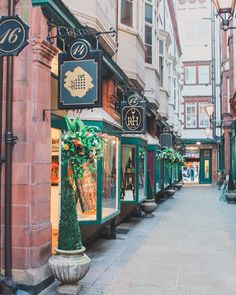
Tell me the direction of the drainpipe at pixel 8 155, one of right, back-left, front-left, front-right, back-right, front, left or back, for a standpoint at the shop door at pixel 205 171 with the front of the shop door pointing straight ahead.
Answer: front

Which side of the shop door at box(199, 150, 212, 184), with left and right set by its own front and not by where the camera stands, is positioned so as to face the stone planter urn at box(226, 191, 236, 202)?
front

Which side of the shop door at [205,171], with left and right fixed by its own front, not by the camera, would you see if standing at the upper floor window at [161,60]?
front

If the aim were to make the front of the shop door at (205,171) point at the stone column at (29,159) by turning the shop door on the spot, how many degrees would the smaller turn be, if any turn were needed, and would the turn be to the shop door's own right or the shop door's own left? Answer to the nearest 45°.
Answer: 0° — it already faces it

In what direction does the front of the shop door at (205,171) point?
toward the camera

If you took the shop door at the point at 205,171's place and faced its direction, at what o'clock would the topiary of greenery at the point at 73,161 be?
The topiary of greenery is roughly at 12 o'clock from the shop door.
